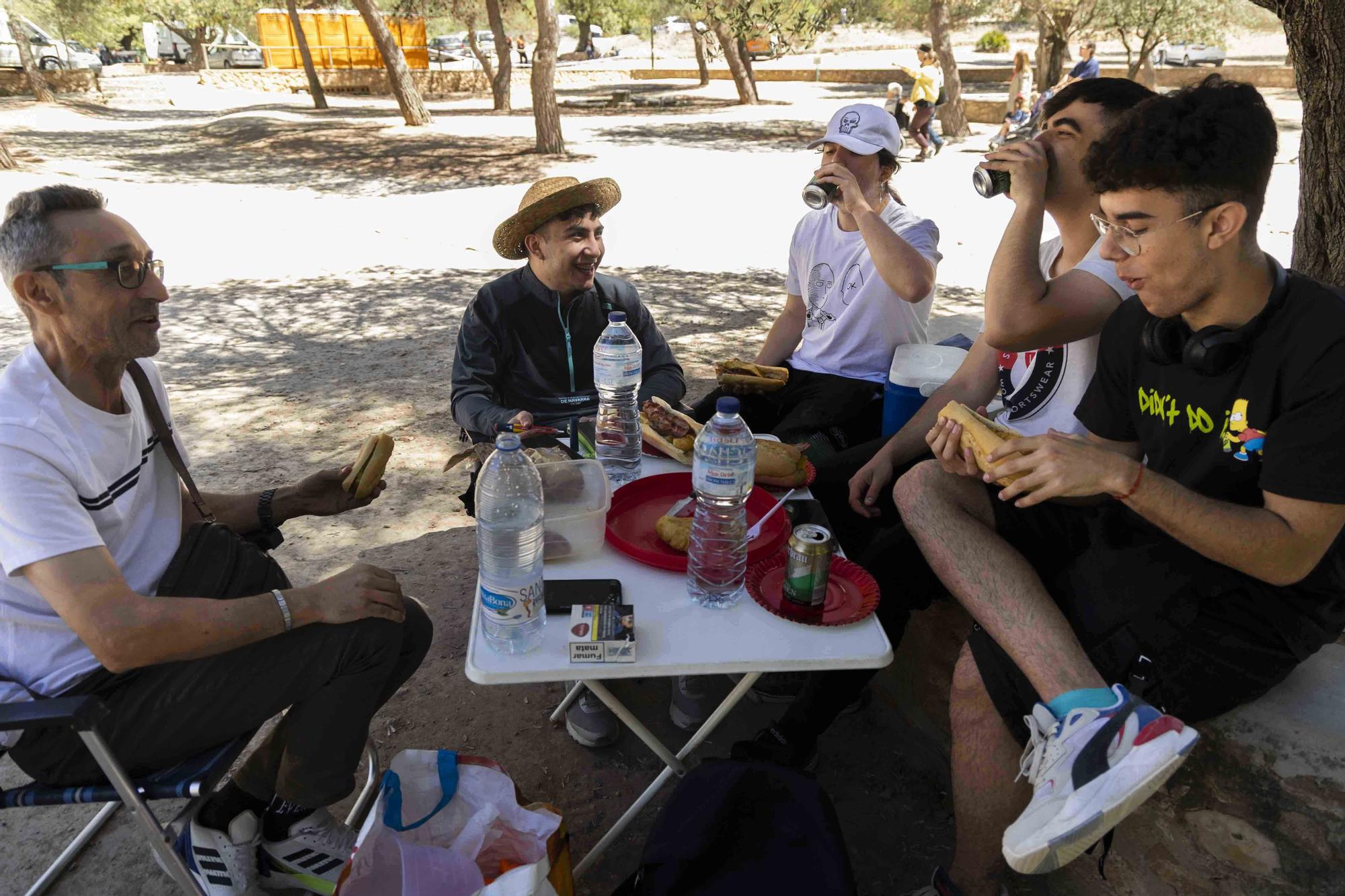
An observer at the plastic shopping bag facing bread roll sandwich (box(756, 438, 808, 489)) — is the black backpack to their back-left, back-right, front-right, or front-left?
front-right

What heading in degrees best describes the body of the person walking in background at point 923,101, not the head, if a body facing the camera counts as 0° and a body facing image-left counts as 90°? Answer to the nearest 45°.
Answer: approximately 90°

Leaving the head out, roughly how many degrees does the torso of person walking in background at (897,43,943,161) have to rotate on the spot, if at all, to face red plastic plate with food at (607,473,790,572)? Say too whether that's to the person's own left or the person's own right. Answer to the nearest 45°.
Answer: approximately 90° to the person's own left

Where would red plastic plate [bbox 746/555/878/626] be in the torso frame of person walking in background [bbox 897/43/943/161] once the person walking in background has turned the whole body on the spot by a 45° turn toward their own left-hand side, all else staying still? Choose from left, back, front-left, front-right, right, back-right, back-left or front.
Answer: front-left

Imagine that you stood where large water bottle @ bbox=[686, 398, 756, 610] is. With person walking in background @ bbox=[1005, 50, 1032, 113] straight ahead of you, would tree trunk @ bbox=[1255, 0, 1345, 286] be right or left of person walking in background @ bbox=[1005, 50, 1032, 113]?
right

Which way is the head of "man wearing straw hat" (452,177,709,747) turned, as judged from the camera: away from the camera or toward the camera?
toward the camera

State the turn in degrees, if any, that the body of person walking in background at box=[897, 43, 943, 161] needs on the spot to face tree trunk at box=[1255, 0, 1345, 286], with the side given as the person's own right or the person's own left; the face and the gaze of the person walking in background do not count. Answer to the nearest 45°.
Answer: approximately 90° to the person's own left

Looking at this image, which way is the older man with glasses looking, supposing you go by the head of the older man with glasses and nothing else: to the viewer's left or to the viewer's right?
to the viewer's right

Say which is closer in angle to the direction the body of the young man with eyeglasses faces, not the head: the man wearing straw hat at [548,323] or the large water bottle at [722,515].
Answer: the large water bottle

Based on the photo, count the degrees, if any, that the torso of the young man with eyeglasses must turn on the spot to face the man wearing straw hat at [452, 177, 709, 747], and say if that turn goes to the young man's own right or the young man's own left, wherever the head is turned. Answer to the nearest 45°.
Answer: approximately 45° to the young man's own right

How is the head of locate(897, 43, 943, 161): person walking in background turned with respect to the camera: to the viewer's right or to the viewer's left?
to the viewer's left
